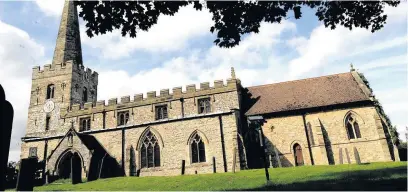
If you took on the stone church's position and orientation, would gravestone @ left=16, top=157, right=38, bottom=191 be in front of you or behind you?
in front
